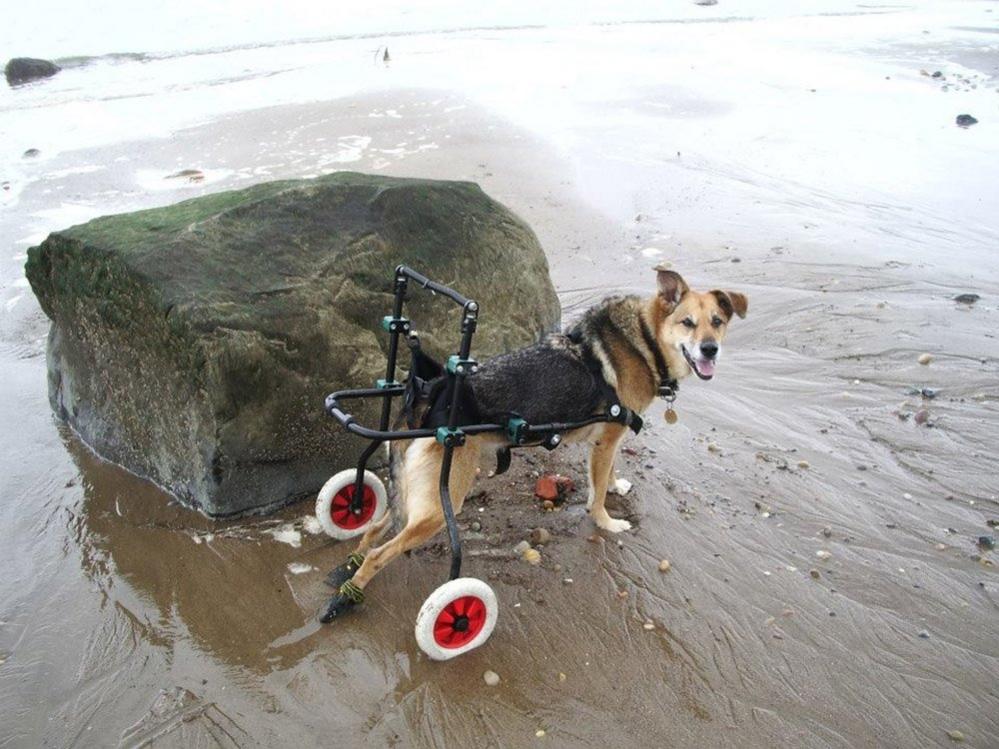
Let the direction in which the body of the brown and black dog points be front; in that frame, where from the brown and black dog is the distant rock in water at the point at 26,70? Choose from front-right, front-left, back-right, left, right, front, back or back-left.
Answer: back-left

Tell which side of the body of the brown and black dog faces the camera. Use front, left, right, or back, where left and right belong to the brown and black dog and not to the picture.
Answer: right

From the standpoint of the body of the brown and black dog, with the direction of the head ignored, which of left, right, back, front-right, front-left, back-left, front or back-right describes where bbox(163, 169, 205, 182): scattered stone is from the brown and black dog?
back-left
